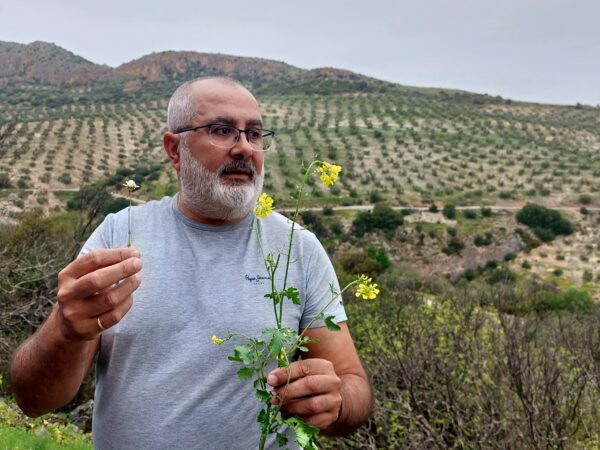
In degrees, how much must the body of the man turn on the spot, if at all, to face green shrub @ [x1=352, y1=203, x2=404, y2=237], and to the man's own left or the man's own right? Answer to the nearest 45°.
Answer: approximately 180°

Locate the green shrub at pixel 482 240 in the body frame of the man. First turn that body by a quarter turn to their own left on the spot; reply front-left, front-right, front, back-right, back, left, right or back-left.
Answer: front-left

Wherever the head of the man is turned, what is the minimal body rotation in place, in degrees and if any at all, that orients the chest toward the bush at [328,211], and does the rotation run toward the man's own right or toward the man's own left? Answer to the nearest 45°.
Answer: approximately 180°

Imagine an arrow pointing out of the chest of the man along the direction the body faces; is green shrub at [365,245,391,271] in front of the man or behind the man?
behind

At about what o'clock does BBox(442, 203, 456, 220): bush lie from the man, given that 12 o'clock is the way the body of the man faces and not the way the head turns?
The bush is roughly at 7 o'clock from the man.

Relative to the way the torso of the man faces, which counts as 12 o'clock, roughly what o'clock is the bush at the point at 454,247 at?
The bush is roughly at 7 o'clock from the man.

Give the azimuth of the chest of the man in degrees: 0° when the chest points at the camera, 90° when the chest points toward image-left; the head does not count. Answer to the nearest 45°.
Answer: approximately 0°

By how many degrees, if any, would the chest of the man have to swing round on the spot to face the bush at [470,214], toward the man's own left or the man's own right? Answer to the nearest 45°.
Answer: approximately 135° to the man's own left

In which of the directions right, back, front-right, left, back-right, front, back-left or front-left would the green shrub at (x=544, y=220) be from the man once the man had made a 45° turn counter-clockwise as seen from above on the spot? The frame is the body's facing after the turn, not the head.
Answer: left

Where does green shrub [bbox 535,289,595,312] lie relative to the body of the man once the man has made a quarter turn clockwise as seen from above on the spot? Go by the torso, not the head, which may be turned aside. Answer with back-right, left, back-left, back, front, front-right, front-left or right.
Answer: back-right

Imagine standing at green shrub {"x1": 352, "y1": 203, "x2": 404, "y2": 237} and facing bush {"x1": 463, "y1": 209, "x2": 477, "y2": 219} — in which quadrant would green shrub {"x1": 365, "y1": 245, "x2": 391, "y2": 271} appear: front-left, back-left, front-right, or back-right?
back-right
